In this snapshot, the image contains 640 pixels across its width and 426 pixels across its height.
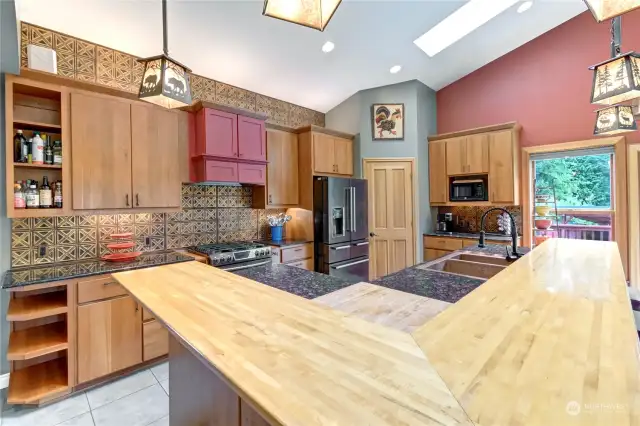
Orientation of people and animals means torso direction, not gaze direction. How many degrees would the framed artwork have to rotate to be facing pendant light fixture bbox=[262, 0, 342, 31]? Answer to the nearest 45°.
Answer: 0° — it already faces it

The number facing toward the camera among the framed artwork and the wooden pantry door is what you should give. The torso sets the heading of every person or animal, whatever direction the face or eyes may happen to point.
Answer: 2

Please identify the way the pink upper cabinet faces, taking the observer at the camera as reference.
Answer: facing the viewer and to the right of the viewer

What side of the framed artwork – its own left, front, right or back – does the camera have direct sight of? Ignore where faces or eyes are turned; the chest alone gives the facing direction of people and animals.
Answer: front

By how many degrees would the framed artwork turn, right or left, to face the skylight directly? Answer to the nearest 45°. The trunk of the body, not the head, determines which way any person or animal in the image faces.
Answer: approximately 45° to its left

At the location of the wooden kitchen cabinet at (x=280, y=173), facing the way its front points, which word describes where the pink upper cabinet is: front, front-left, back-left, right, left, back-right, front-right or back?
right

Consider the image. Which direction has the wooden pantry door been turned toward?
toward the camera

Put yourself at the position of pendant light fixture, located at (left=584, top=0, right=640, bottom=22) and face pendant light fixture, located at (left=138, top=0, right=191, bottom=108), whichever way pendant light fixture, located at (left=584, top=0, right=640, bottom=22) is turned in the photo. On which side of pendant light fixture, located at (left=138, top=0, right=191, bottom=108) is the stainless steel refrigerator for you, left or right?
right

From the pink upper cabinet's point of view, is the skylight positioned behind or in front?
in front

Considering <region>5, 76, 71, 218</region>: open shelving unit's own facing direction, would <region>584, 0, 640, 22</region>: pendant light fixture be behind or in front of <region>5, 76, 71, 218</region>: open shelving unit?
in front

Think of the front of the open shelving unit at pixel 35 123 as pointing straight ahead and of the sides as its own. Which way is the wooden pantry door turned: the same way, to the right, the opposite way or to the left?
to the right

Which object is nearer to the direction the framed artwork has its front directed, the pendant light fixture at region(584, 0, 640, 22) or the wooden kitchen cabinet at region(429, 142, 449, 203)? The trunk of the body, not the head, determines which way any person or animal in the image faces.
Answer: the pendant light fixture

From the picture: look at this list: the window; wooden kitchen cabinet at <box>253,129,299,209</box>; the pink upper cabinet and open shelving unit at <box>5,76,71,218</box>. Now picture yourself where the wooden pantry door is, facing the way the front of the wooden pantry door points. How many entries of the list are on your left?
1

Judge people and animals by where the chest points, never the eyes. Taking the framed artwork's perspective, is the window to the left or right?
on its left

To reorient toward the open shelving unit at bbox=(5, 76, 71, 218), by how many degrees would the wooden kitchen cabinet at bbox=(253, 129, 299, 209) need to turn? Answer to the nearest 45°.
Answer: approximately 90° to its right

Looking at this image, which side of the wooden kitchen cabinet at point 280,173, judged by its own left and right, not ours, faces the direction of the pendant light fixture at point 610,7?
front

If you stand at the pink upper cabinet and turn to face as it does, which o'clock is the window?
The window is roughly at 11 o'clock from the pink upper cabinet.
